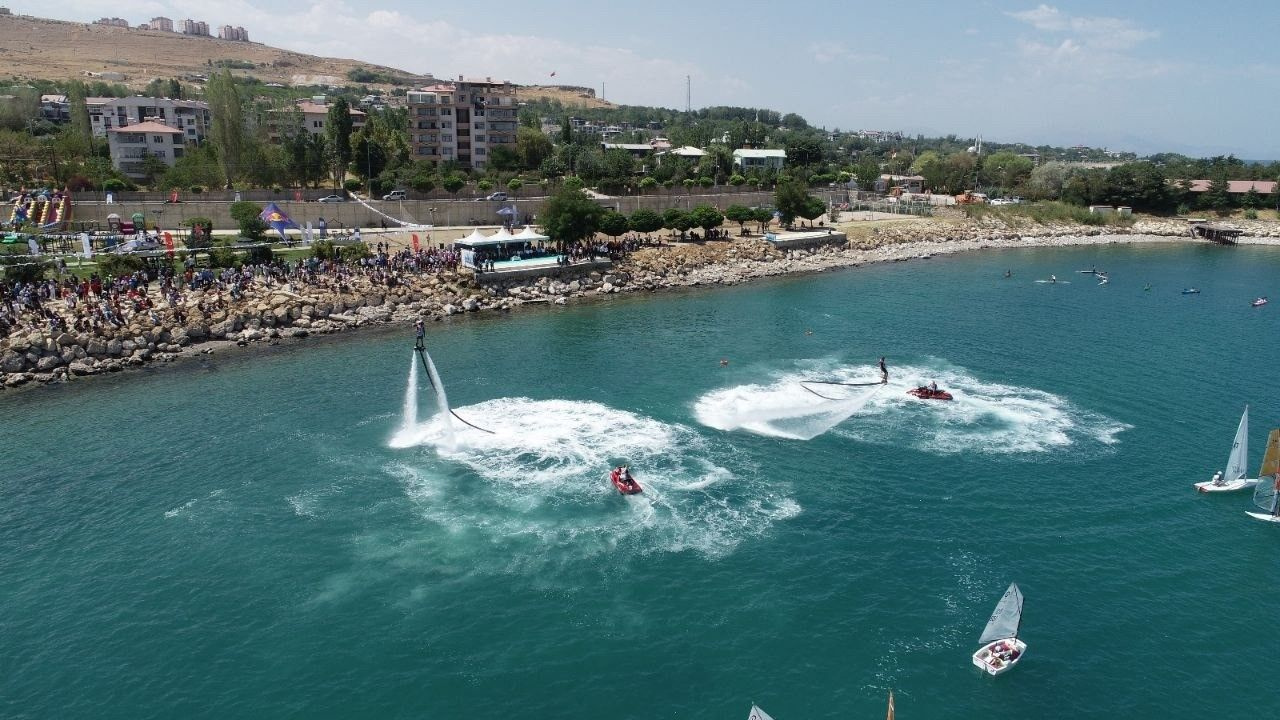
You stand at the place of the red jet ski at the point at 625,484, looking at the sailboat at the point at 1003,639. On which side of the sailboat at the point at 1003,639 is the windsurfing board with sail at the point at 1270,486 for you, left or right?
left

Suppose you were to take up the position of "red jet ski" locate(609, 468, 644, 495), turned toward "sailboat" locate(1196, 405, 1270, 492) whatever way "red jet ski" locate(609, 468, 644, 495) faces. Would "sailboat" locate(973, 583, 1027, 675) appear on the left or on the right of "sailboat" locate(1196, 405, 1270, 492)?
right

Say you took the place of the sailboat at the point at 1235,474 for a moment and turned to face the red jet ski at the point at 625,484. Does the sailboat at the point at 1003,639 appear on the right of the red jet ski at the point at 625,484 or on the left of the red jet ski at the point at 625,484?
left

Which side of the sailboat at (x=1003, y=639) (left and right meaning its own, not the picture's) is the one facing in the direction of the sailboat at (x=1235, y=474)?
front

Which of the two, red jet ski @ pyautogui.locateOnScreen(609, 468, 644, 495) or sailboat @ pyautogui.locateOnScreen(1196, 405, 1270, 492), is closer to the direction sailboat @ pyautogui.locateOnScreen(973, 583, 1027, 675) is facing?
the sailboat

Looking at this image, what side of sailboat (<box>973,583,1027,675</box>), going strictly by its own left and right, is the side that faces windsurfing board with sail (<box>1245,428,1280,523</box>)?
front

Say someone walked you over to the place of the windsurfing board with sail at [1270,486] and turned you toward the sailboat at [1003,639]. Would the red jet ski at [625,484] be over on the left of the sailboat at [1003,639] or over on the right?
right

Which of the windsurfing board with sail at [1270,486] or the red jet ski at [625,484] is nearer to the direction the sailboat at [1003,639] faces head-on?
the windsurfing board with sail

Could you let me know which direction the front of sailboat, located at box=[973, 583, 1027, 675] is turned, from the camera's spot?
facing away from the viewer and to the right of the viewer

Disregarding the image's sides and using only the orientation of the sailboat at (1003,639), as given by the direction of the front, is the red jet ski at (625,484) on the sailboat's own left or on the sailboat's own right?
on the sailboat's own left
